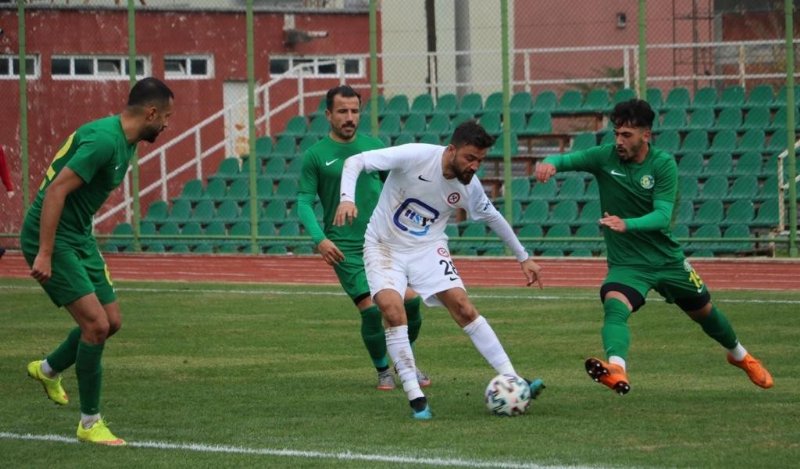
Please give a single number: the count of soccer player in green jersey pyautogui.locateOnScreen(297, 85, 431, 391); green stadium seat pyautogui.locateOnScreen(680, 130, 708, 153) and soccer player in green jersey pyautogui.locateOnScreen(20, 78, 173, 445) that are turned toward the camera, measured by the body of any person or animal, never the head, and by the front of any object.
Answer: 2

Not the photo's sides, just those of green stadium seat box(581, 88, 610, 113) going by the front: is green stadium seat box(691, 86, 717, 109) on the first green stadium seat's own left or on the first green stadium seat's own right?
on the first green stadium seat's own left

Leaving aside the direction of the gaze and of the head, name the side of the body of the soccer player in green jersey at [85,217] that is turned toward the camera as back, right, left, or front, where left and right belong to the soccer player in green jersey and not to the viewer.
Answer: right

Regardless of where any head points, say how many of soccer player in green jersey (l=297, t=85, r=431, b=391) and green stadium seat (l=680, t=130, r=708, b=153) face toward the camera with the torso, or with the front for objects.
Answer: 2

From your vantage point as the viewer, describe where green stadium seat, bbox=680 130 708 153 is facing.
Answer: facing the viewer

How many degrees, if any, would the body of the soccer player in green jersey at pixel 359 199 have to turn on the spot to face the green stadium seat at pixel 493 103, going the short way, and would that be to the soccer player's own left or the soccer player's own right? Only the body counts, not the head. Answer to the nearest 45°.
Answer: approximately 180°

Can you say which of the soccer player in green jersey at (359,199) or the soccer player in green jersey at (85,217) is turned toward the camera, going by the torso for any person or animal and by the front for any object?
the soccer player in green jersey at (359,199)

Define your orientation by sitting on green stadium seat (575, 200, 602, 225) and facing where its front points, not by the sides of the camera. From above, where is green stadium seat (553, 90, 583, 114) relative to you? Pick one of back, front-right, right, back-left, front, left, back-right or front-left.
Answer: back-right

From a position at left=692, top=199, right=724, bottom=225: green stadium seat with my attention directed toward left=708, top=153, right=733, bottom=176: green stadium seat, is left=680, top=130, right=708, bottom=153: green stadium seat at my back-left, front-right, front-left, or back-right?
front-left

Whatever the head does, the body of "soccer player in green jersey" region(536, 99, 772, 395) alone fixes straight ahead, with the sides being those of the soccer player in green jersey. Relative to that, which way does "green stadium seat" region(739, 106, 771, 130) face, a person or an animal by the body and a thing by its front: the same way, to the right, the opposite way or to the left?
the same way

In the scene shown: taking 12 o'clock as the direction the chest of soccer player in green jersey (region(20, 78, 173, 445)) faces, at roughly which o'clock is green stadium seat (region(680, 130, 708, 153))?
The green stadium seat is roughly at 10 o'clock from the soccer player in green jersey.

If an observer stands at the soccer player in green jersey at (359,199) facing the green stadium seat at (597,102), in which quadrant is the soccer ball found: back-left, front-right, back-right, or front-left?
back-right

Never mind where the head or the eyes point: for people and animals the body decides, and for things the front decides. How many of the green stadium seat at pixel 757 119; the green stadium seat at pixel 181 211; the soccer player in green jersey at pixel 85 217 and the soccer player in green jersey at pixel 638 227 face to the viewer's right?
1

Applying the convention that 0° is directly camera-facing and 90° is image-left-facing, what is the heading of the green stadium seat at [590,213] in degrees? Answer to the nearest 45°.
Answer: approximately 45°

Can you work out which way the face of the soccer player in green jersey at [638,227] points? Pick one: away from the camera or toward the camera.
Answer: toward the camera

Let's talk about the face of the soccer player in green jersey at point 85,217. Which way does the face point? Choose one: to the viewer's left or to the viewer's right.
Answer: to the viewer's right

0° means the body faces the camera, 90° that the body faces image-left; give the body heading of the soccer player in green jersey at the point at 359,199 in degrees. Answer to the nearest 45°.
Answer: approximately 0°

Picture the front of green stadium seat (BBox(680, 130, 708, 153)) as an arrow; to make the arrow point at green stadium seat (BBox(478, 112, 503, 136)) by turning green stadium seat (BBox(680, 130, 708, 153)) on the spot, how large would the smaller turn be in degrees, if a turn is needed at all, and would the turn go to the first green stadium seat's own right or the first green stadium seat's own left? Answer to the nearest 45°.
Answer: approximately 135° to the first green stadium seat's own right

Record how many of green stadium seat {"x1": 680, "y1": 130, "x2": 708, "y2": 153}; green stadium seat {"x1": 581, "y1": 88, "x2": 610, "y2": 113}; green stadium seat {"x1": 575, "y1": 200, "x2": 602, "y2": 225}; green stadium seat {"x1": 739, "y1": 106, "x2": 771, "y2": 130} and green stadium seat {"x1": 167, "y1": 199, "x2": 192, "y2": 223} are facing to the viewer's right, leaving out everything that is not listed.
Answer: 0

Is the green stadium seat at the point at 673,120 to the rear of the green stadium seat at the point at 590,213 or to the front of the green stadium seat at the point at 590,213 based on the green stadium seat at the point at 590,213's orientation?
to the rear
